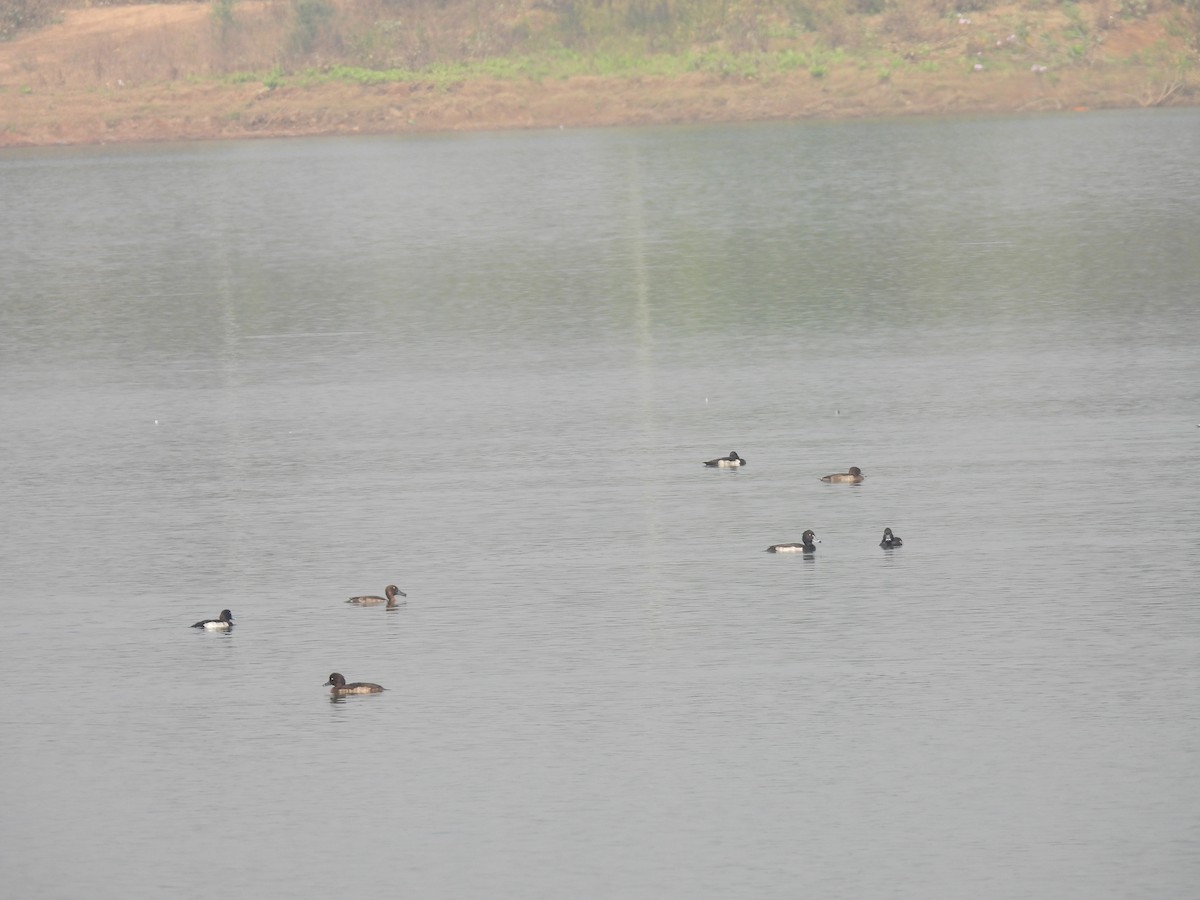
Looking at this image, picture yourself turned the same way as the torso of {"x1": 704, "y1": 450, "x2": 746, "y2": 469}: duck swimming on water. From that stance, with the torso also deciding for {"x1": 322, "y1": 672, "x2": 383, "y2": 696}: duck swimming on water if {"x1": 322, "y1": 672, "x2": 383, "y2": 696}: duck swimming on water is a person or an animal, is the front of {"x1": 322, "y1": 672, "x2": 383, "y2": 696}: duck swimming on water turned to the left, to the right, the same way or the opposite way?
the opposite way

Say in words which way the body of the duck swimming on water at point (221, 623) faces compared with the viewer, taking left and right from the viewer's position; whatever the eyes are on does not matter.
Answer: facing to the right of the viewer

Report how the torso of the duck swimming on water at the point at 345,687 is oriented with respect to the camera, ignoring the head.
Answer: to the viewer's left

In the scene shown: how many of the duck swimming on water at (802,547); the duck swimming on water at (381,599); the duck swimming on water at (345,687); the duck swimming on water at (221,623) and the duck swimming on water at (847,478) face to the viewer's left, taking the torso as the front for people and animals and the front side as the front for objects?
1

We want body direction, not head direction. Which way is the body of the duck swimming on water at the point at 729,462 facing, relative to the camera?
to the viewer's right

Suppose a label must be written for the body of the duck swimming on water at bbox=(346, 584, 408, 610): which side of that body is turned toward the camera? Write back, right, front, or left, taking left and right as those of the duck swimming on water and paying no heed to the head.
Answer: right

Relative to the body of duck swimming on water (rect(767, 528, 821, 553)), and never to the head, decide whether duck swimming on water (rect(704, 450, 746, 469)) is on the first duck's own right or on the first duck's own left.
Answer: on the first duck's own left

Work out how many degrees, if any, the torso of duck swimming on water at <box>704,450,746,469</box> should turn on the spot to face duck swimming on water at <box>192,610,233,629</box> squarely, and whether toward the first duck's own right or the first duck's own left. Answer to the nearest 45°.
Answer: approximately 135° to the first duck's own right

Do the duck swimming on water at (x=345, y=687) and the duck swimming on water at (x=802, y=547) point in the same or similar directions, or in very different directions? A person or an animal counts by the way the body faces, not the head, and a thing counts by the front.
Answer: very different directions

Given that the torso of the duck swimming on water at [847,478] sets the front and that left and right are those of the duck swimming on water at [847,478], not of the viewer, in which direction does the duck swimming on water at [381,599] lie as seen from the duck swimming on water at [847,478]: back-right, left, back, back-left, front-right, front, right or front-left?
back-right

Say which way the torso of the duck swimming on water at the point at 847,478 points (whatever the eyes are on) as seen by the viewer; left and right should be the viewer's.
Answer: facing to the right of the viewer

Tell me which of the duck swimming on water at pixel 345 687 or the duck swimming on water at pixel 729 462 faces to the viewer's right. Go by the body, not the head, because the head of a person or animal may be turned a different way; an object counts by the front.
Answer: the duck swimming on water at pixel 729 462

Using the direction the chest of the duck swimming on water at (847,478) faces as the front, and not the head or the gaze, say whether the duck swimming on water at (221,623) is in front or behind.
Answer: behind

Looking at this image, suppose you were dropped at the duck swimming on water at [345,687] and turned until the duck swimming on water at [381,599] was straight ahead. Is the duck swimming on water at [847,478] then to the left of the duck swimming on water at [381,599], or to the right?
right

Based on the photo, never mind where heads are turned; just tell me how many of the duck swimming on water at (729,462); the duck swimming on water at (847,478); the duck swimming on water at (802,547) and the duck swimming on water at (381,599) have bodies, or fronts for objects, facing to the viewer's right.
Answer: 4

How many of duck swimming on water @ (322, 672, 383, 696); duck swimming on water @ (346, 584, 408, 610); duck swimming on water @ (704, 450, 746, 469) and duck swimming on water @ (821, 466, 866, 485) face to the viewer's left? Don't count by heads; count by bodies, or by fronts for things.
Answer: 1

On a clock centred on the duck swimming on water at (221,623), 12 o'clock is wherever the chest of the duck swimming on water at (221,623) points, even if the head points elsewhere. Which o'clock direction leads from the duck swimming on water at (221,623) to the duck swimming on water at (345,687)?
the duck swimming on water at (345,687) is roughly at 2 o'clock from the duck swimming on water at (221,623).

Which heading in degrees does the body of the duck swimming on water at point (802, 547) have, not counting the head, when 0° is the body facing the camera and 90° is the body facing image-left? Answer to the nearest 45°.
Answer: approximately 270°
